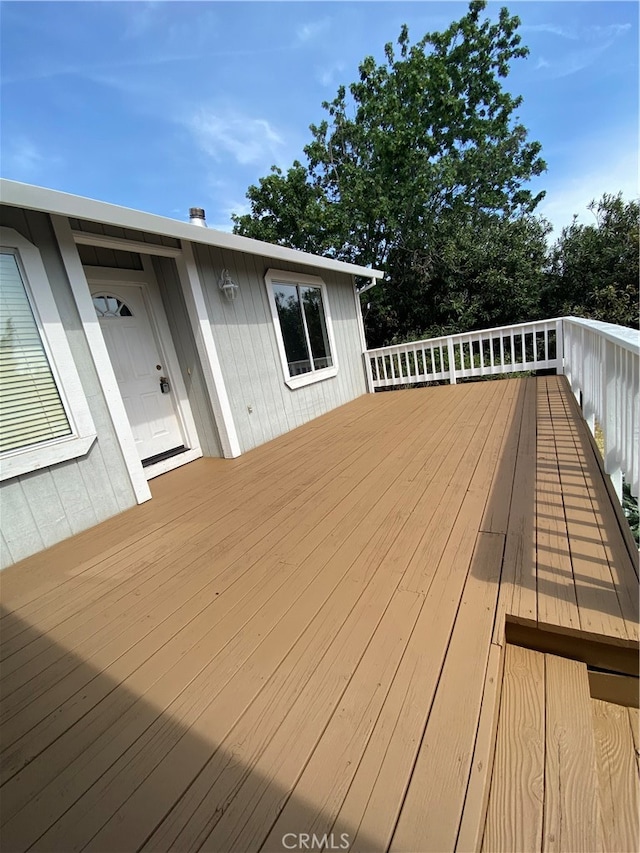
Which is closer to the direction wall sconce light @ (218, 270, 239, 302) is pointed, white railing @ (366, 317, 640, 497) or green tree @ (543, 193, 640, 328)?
the white railing

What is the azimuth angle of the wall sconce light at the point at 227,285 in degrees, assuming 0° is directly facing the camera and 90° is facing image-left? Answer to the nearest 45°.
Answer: approximately 315°

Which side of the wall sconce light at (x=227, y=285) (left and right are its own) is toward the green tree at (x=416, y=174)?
left

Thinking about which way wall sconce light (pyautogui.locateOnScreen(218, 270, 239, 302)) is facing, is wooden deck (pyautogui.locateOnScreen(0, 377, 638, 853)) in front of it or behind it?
in front

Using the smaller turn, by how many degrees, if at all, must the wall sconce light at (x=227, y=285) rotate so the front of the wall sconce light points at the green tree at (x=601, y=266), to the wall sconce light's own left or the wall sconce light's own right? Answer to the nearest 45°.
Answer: approximately 45° to the wall sconce light's own left

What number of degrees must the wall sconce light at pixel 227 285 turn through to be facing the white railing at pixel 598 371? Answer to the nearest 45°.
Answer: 0° — it already faces it

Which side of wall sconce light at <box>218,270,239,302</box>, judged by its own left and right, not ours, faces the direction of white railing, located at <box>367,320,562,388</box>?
left
